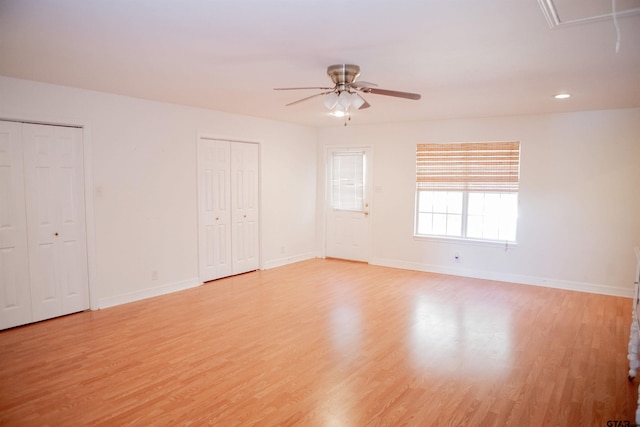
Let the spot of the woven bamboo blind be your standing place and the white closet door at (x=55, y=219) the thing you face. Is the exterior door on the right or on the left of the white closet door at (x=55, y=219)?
right

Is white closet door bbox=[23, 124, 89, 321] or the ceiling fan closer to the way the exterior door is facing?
the white closet door

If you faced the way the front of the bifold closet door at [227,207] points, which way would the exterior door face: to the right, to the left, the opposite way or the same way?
to the right

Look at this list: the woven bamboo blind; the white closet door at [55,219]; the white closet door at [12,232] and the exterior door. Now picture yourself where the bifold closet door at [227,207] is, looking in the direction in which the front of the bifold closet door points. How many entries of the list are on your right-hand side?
2

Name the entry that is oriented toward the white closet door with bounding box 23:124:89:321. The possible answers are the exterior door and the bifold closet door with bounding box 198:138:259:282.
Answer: the exterior door

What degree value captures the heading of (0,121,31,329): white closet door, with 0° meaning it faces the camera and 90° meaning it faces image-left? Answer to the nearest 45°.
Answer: approximately 315°

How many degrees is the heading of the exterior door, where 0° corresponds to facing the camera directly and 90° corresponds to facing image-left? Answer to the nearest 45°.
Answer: approximately 45°

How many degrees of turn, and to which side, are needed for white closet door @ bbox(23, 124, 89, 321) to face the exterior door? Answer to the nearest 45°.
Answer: approximately 45° to its left
